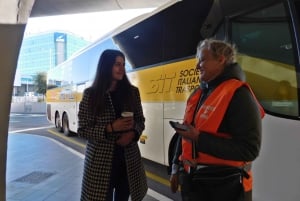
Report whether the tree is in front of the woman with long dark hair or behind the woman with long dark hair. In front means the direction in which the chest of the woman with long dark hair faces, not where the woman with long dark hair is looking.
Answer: behind

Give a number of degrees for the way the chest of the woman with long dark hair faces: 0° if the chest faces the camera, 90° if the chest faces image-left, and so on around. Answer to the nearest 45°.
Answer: approximately 315°

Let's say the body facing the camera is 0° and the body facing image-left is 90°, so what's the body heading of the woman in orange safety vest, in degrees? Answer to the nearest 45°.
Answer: approximately 45°

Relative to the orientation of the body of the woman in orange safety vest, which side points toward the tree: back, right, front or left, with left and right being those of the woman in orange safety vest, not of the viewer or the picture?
right
